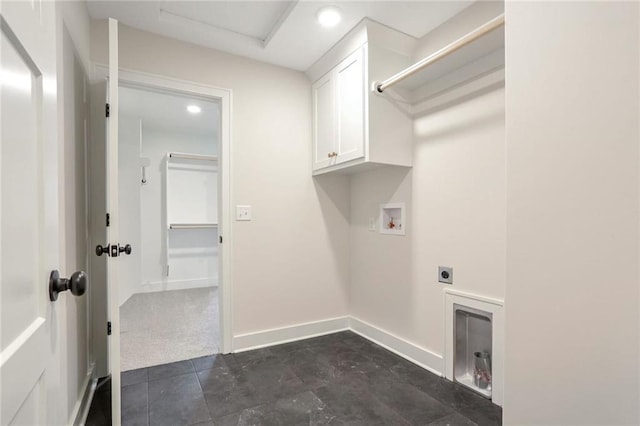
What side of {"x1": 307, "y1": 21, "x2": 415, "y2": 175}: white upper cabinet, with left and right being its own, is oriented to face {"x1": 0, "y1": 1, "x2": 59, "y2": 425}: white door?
front

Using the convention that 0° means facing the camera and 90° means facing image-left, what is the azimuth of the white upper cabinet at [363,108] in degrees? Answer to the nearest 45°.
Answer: approximately 45°

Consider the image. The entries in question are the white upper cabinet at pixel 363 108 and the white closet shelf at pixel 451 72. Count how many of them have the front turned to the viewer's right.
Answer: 0

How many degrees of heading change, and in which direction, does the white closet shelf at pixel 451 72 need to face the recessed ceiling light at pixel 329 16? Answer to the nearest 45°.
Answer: approximately 45° to its right

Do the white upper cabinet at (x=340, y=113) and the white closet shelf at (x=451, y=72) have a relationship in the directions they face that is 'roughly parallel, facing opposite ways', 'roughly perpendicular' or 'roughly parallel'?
roughly parallel

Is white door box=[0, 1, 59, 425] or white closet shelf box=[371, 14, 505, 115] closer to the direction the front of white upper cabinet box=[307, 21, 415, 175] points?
the white door

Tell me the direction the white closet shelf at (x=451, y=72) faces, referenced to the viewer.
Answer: facing the viewer and to the left of the viewer

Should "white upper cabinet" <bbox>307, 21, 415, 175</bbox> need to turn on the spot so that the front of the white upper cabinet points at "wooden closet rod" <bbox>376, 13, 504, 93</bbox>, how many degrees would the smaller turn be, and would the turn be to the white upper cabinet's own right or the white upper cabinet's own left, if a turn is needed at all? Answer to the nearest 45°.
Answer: approximately 90° to the white upper cabinet's own left
